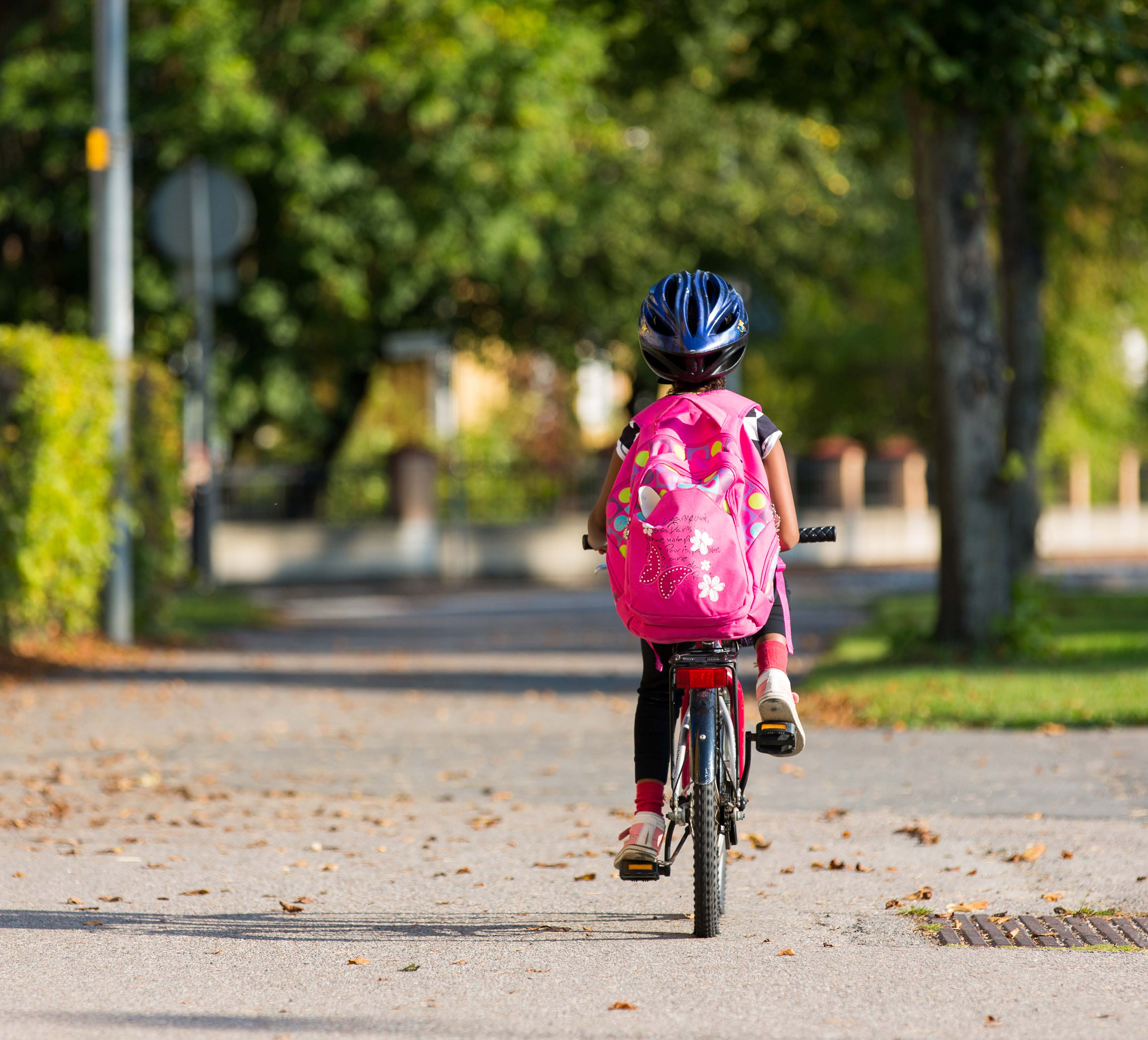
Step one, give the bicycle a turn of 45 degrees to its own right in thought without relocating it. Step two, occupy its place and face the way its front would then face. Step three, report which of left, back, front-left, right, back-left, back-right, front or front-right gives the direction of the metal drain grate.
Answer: front-right

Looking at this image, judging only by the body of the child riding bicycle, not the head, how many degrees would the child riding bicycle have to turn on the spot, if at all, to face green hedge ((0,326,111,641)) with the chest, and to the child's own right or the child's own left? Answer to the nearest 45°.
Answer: approximately 45° to the child's own left

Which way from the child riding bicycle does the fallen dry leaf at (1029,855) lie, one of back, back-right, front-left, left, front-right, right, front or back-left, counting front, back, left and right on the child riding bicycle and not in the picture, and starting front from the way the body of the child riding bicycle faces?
front-right

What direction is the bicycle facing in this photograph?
away from the camera

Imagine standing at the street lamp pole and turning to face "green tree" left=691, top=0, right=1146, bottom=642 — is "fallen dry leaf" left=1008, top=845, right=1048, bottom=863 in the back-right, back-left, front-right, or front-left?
front-right

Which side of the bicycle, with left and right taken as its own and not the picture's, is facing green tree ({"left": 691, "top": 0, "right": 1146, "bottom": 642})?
front

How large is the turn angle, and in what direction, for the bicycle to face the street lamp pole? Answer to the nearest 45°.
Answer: approximately 45° to its left

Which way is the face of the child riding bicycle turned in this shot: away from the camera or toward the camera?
away from the camera

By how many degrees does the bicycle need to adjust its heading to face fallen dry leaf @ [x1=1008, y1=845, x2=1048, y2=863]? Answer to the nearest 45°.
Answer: approximately 45° to its right

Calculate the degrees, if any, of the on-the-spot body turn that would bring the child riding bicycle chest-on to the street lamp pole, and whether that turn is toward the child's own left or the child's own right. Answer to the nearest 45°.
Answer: approximately 45° to the child's own left

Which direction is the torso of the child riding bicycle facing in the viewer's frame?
away from the camera

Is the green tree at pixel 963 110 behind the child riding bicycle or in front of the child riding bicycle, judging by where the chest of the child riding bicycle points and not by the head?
in front
